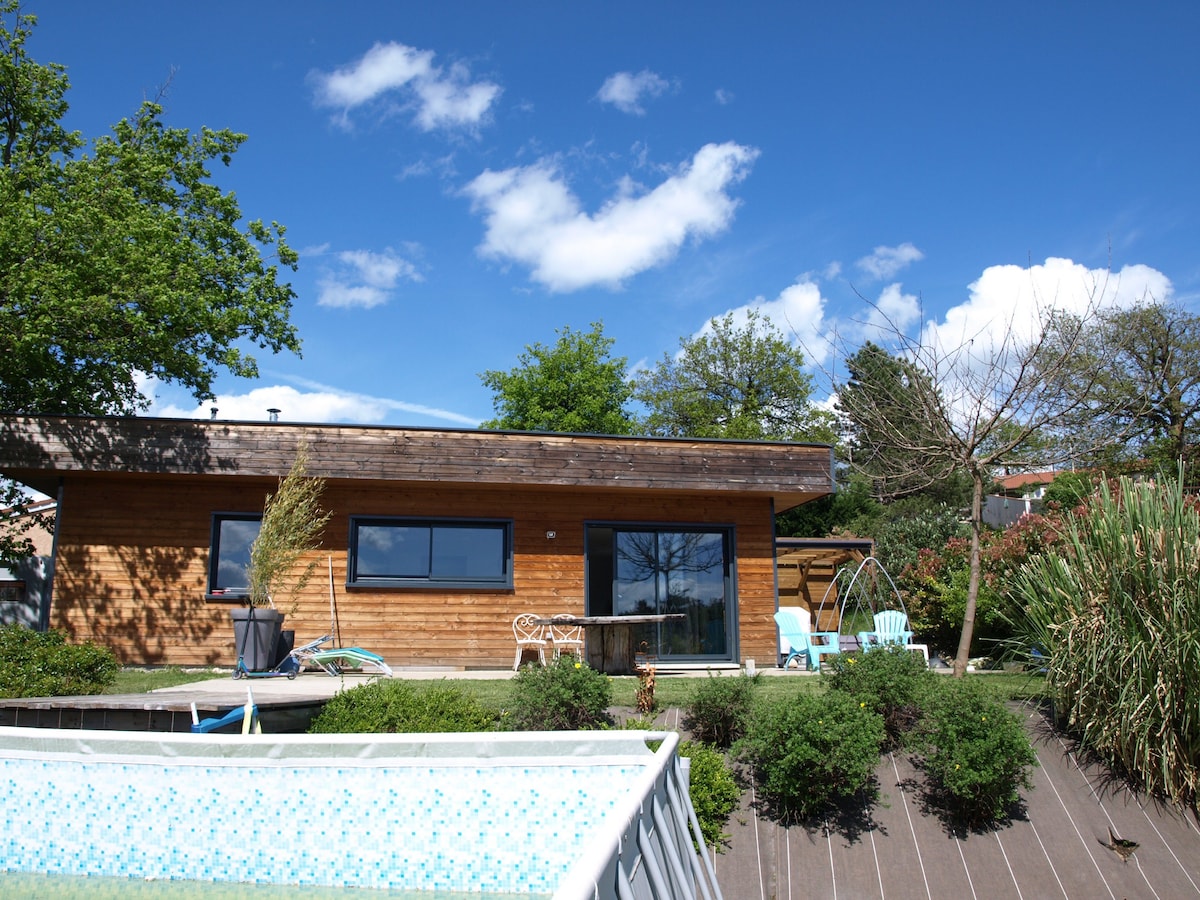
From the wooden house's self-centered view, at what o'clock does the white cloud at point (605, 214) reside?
The white cloud is roughly at 7 o'clock from the wooden house.

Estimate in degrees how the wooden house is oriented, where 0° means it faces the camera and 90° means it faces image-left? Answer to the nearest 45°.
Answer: approximately 0°

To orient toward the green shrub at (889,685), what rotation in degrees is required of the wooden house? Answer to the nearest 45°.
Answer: approximately 45° to its left

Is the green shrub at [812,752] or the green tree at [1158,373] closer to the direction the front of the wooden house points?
the green shrub

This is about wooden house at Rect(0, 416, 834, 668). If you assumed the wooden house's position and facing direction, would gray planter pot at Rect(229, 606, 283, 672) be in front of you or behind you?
in front

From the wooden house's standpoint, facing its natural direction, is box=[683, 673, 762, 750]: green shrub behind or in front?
in front

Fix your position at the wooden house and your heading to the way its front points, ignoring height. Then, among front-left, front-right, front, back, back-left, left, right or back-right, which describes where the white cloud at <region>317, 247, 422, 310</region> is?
back

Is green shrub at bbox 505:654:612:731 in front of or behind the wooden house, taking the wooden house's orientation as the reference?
in front

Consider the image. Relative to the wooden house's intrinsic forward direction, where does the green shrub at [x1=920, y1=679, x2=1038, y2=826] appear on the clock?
The green shrub is roughly at 11 o'clock from the wooden house.

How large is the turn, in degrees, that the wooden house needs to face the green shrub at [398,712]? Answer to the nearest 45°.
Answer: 0° — it already faces it

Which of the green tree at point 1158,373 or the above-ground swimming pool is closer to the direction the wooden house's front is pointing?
the above-ground swimming pool

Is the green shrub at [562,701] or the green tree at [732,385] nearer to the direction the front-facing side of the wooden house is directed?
the green shrub
